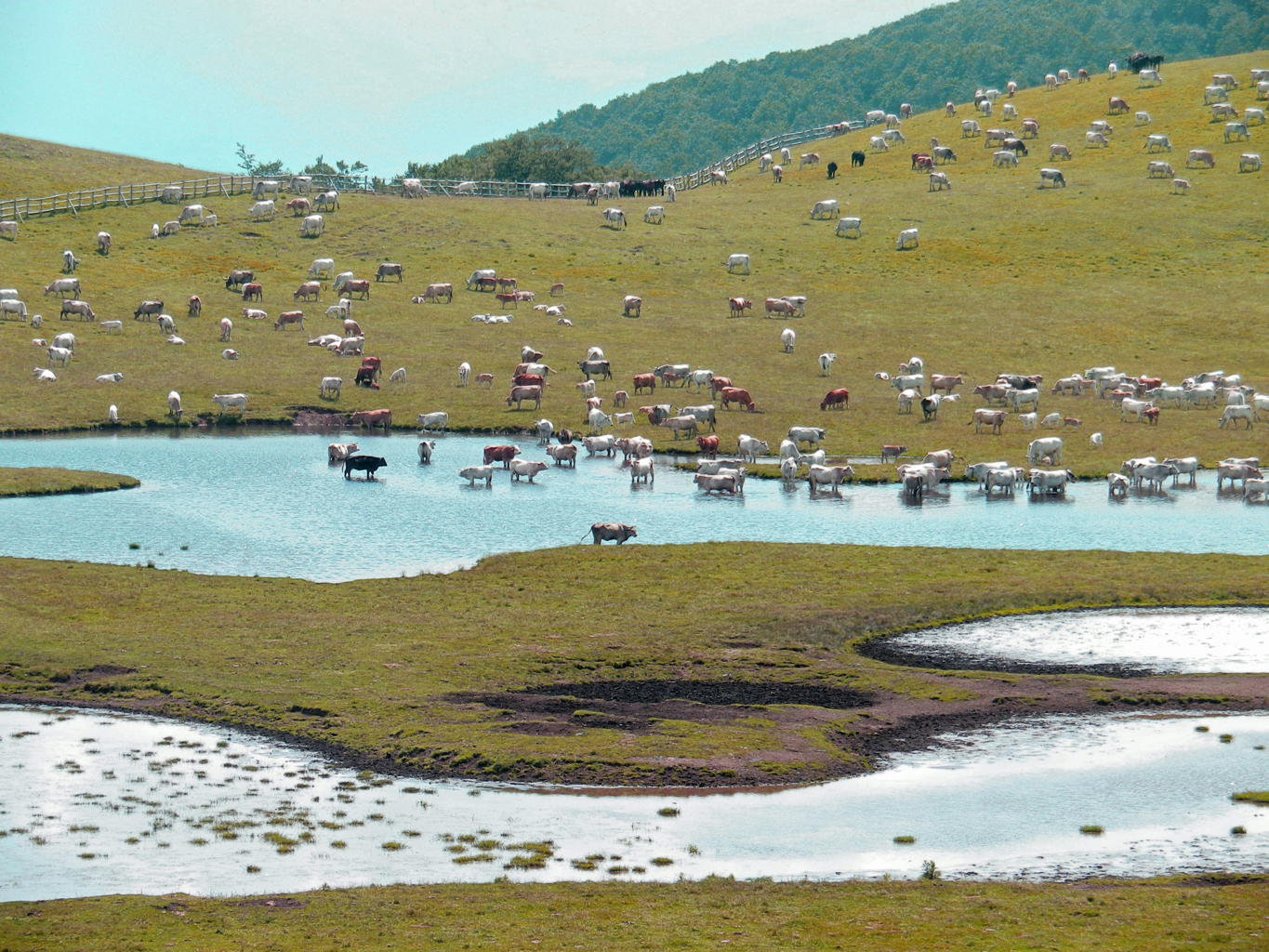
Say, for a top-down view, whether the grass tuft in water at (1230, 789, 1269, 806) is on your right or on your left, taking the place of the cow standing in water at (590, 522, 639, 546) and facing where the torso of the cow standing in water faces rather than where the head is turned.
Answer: on your right

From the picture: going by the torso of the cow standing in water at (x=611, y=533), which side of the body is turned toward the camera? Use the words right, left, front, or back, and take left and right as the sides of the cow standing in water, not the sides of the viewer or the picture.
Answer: right
